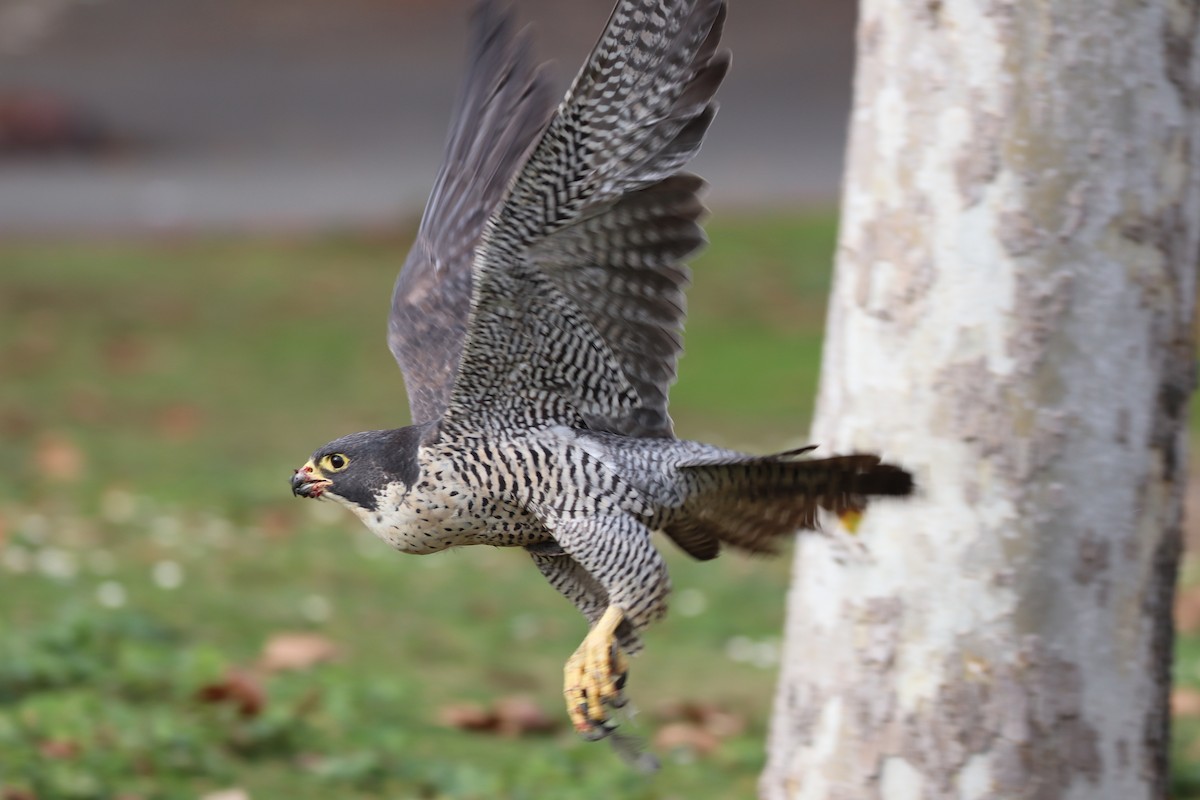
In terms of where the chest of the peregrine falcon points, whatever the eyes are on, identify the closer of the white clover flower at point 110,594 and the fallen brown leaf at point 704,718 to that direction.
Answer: the white clover flower

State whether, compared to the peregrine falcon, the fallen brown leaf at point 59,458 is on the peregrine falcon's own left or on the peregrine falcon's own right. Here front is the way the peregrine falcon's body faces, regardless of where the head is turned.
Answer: on the peregrine falcon's own right

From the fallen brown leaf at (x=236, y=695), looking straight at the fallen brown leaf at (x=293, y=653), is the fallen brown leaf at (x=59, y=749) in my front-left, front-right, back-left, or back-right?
back-left

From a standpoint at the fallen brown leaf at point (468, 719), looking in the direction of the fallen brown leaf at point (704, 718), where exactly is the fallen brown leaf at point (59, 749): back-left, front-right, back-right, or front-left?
back-right

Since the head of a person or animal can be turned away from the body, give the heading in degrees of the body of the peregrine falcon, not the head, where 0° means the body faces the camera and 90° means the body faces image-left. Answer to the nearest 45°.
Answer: approximately 90°
